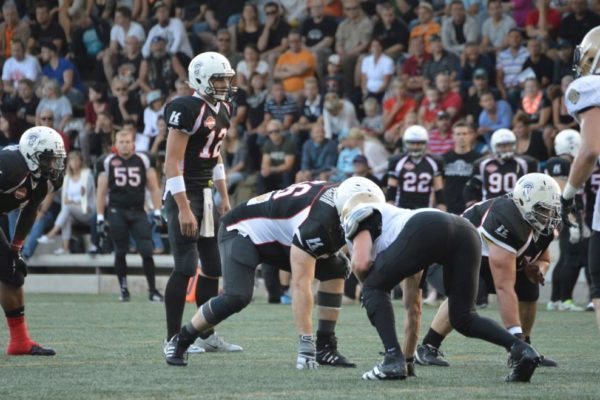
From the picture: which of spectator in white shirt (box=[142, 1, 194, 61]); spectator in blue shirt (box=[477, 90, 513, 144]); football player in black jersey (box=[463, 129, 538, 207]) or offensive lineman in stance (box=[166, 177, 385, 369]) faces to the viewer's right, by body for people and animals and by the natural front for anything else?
the offensive lineman in stance

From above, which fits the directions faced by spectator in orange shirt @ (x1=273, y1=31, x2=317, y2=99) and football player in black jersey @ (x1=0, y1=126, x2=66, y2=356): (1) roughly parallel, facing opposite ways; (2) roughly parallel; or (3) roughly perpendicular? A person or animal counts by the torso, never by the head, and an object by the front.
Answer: roughly perpendicular

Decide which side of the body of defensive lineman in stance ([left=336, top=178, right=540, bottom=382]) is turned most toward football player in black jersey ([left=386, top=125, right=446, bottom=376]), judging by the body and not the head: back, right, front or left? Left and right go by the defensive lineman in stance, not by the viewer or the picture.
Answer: right

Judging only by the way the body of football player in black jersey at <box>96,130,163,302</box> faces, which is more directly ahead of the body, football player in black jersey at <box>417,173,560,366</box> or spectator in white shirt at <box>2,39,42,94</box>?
the football player in black jersey

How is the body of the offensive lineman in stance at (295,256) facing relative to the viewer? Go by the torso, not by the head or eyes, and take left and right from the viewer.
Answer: facing to the right of the viewer

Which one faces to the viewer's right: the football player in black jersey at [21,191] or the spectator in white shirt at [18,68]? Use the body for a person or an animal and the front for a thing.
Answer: the football player in black jersey

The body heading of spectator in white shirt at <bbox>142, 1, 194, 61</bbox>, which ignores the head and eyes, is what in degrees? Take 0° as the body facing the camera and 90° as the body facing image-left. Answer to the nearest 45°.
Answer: approximately 45°

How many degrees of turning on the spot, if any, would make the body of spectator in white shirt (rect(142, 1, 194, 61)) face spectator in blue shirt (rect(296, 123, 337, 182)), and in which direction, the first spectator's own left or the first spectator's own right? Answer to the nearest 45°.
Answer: approximately 90° to the first spectator's own left

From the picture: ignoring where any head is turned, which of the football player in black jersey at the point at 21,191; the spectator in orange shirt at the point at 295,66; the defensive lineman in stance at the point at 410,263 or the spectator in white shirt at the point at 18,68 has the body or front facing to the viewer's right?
the football player in black jersey
